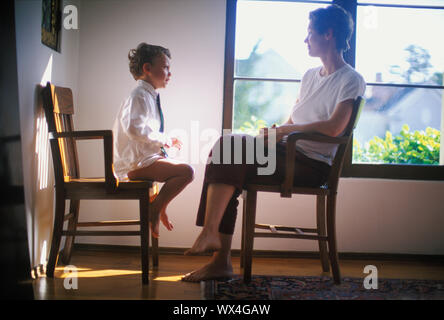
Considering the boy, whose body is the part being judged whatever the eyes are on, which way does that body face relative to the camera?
to the viewer's right

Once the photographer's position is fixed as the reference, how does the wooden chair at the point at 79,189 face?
facing to the right of the viewer

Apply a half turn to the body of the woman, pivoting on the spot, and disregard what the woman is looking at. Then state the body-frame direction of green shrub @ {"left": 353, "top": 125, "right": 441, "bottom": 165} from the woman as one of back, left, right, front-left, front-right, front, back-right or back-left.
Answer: front-left

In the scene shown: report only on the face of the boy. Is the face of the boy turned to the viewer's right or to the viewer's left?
to the viewer's right

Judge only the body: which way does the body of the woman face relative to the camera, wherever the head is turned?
to the viewer's left

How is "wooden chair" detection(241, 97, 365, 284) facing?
to the viewer's left

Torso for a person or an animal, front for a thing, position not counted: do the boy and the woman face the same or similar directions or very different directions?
very different directions

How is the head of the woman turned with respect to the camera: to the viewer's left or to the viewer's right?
to the viewer's left

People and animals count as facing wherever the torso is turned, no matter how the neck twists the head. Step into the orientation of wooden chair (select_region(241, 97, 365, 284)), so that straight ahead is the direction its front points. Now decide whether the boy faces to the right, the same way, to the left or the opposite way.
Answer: the opposite way

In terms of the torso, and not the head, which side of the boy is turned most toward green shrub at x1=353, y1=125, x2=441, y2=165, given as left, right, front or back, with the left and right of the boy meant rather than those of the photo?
front

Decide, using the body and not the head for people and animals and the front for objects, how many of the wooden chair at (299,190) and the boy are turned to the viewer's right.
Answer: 1

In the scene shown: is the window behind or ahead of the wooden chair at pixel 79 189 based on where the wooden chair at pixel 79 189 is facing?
ahead
